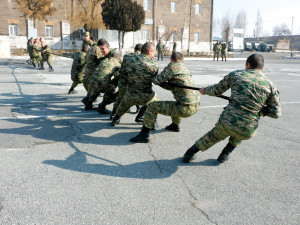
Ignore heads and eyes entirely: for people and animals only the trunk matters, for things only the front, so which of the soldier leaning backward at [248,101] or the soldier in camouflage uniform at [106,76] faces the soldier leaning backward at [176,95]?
the soldier leaning backward at [248,101]

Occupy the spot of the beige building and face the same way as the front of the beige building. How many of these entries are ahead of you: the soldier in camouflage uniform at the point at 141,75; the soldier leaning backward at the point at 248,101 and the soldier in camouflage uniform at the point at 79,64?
3

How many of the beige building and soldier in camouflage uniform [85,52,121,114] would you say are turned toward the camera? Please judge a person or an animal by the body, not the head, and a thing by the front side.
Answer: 1

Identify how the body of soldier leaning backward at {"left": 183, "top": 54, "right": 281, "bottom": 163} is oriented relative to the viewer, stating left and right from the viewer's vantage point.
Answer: facing away from the viewer and to the left of the viewer

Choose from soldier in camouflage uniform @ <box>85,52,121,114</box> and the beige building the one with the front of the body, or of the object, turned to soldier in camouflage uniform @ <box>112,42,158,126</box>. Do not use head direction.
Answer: the beige building

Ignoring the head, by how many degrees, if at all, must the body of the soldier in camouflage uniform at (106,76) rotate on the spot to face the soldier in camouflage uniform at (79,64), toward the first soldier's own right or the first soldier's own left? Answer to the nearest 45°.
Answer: approximately 45° to the first soldier's own left

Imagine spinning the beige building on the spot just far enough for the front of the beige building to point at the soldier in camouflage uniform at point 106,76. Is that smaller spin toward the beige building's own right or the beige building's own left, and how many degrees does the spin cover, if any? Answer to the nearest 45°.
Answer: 0° — it already faces them

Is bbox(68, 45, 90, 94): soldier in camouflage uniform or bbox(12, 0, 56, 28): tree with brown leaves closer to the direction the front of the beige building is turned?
the soldier in camouflage uniform

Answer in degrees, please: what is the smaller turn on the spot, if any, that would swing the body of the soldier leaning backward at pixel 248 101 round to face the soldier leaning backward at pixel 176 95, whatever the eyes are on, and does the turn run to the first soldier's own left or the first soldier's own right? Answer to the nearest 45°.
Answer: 0° — they already face them
